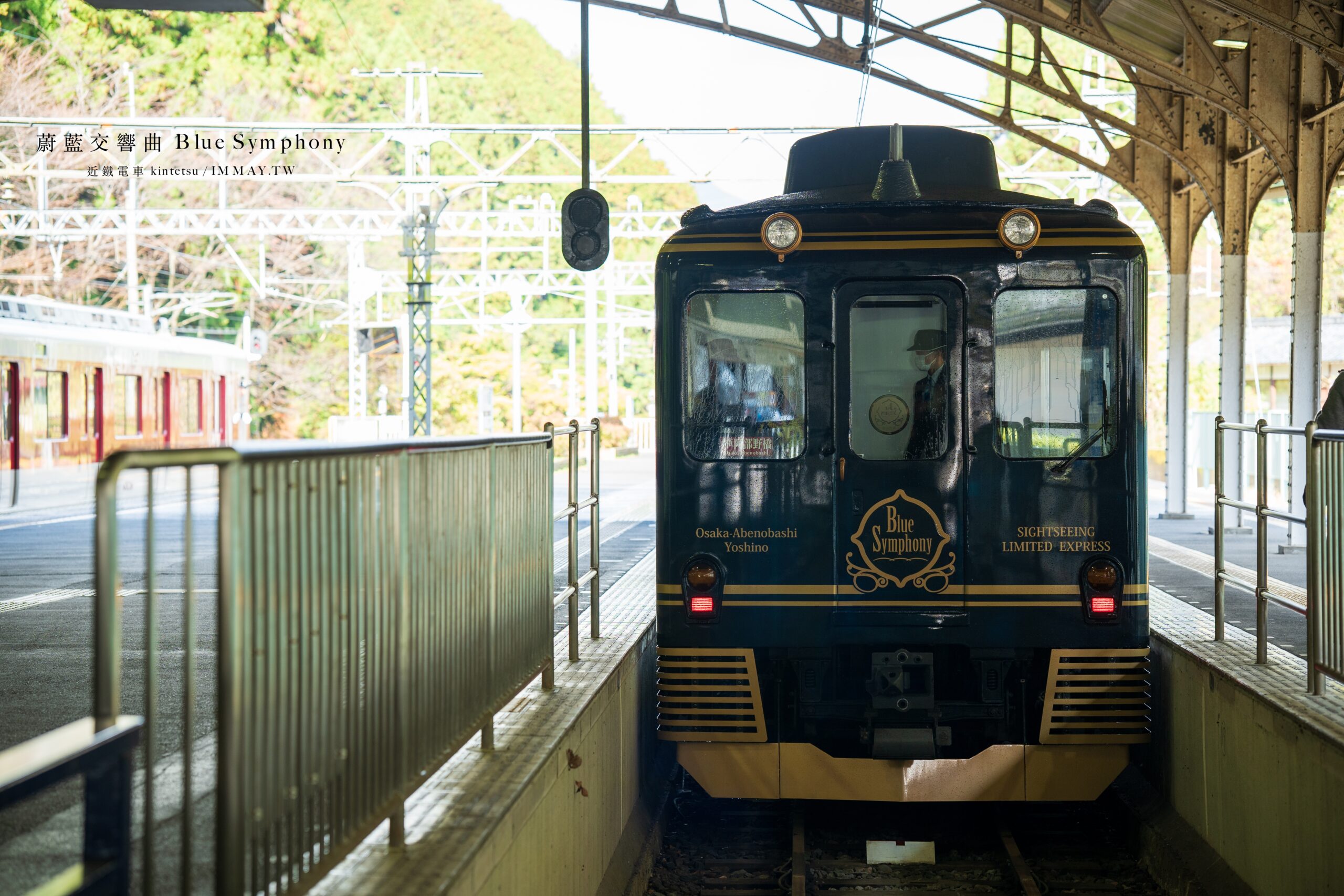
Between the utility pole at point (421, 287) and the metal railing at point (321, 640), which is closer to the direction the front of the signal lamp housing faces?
the metal railing

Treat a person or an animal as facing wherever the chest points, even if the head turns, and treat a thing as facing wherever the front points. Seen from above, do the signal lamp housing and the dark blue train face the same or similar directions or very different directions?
same or similar directions

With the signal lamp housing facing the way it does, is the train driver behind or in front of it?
in front

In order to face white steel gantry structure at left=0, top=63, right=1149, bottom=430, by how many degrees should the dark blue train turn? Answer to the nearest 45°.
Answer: approximately 135° to its right

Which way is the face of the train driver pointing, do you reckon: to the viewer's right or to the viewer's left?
to the viewer's left

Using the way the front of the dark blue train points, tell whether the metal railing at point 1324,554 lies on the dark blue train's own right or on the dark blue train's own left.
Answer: on the dark blue train's own left

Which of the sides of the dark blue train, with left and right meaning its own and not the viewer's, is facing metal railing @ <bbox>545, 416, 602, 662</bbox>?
right

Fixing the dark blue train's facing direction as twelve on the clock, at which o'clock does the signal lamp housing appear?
The signal lamp housing is roughly at 5 o'clock from the dark blue train.

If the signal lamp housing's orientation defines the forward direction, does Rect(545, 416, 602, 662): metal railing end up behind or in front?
in front

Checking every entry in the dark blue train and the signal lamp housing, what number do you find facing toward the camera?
2

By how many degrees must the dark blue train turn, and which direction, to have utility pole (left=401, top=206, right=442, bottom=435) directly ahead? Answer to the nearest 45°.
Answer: approximately 135° to its right

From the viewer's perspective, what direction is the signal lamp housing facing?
toward the camera

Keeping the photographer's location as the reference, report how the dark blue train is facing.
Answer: facing the viewer

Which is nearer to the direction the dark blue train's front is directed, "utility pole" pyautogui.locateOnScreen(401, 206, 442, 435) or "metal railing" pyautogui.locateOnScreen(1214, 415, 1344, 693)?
the metal railing
